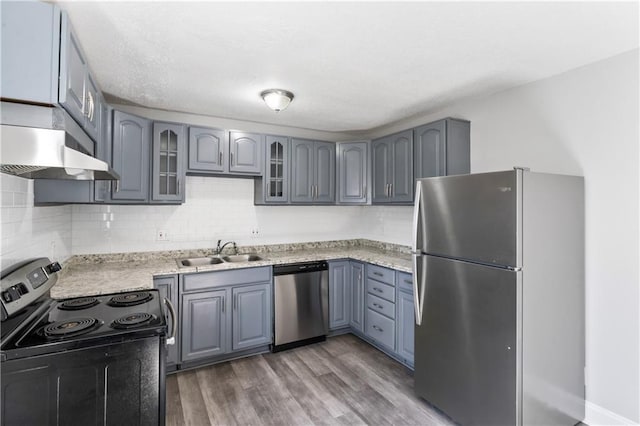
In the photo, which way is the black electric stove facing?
to the viewer's right

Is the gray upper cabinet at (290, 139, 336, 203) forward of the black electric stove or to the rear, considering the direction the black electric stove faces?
forward

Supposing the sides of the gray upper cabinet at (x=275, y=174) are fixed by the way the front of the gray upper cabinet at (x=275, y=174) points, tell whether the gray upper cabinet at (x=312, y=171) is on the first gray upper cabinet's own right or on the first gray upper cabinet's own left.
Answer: on the first gray upper cabinet's own left

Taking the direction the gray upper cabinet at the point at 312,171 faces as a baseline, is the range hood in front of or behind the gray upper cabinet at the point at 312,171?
in front

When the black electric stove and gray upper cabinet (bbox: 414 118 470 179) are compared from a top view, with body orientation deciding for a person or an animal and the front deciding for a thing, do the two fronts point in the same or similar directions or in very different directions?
very different directions

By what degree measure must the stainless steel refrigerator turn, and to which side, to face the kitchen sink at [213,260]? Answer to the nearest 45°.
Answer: approximately 45° to its right

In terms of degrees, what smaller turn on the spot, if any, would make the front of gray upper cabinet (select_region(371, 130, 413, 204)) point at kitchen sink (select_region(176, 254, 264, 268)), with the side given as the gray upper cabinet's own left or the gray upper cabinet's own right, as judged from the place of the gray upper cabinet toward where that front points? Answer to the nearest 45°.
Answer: approximately 45° to the gray upper cabinet's own right

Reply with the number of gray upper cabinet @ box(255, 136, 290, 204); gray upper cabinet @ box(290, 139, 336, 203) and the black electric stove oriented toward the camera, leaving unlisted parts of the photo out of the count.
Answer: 2

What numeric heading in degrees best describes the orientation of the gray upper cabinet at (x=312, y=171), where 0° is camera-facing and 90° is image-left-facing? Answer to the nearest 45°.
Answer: approximately 0°

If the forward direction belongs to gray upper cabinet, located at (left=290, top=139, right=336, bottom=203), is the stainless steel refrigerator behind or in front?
in front

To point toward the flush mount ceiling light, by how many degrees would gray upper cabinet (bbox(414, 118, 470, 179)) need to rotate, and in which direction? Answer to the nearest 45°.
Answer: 0° — it already faces it

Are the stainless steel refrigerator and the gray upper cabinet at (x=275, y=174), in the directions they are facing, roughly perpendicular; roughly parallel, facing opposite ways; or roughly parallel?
roughly perpendicular

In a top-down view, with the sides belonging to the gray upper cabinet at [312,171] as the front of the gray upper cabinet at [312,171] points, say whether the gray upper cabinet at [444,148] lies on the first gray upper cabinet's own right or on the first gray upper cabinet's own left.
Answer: on the first gray upper cabinet's own left
